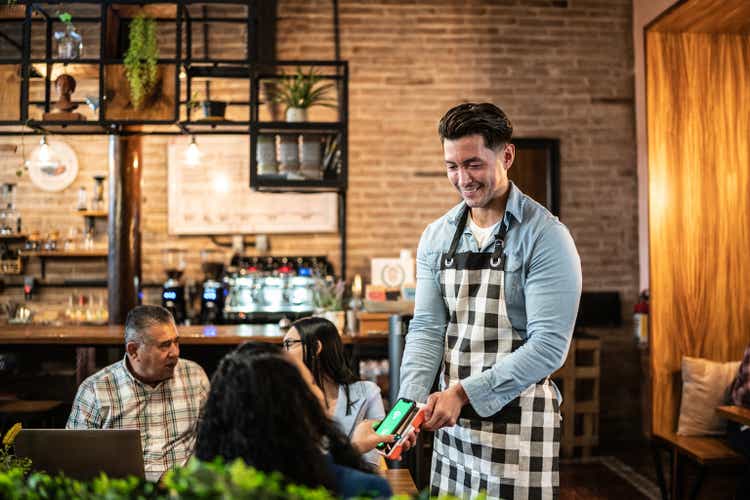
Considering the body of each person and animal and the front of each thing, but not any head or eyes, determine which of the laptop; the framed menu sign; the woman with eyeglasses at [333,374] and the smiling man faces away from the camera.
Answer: the laptop

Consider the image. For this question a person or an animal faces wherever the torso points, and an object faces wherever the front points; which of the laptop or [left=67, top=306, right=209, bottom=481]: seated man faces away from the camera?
the laptop

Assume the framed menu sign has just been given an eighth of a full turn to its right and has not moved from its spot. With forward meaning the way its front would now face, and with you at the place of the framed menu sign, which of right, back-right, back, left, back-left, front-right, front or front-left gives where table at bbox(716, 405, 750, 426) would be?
left

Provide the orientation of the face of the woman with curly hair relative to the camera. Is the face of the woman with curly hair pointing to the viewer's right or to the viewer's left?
to the viewer's right

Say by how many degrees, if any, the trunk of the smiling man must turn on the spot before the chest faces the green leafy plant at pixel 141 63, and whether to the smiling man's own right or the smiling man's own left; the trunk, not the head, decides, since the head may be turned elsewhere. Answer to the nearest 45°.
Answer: approximately 90° to the smiling man's own right

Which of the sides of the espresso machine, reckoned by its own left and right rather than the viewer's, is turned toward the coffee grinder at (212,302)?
right

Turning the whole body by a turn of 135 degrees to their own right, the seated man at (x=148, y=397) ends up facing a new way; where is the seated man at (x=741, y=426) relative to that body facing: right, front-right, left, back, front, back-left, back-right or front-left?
back

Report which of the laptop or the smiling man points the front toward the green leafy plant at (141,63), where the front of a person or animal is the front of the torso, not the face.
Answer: the laptop

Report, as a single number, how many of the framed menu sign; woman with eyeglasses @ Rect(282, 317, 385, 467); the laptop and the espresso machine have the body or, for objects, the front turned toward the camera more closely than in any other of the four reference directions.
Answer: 2

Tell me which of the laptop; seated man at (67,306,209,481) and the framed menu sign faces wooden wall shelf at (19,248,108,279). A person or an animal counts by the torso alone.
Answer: the laptop

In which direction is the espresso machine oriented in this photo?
toward the camera

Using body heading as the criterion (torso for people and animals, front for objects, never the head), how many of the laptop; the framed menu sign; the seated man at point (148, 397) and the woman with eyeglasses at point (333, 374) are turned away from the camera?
1
